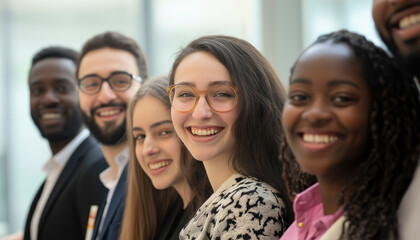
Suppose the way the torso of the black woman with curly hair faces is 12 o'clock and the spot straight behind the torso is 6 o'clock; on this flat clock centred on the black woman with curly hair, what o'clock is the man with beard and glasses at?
The man with beard and glasses is roughly at 3 o'clock from the black woman with curly hair.

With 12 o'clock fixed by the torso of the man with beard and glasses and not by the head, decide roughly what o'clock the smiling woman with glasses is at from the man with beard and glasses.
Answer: The smiling woman with glasses is roughly at 10 o'clock from the man with beard and glasses.

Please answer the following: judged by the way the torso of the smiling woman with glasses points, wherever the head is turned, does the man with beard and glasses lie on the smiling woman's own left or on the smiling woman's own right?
on the smiling woman's own right

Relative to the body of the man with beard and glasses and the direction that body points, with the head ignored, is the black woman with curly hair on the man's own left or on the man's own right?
on the man's own left
